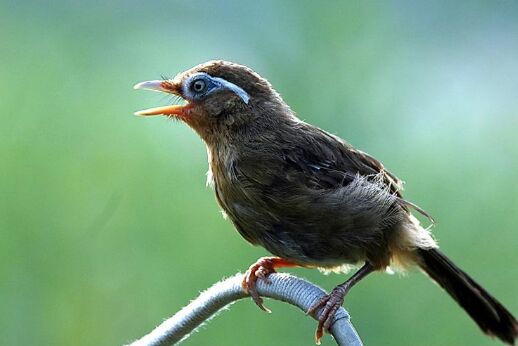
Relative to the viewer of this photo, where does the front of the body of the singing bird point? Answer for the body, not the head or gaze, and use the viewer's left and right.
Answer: facing to the left of the viewer
